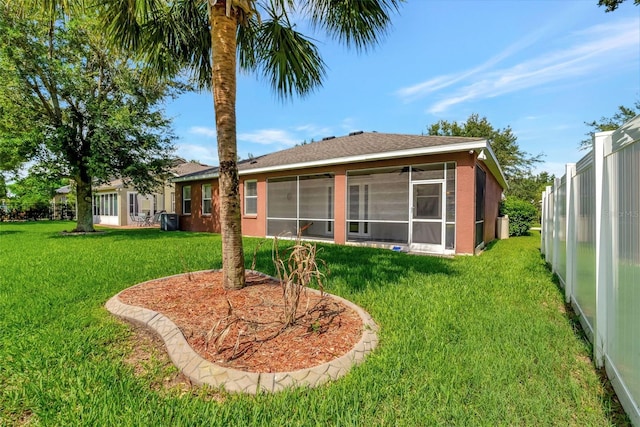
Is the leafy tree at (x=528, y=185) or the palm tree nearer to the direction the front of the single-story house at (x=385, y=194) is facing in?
the leafy tree

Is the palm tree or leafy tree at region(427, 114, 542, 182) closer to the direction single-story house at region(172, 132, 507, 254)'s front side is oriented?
the leafy tree

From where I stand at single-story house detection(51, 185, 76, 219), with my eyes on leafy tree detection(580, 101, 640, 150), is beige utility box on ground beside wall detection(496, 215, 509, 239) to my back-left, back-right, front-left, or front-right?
front-right

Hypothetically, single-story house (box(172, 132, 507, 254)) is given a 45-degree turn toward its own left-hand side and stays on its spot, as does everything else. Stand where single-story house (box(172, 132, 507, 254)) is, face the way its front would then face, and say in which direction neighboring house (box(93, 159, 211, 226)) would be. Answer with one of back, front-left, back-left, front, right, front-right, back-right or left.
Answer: front-left

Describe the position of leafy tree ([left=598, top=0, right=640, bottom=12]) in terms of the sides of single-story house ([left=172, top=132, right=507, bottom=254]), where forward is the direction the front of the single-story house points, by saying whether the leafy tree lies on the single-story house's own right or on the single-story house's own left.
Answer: on the single-story house's own right

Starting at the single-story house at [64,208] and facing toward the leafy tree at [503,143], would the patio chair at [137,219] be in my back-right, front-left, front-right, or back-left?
front-right

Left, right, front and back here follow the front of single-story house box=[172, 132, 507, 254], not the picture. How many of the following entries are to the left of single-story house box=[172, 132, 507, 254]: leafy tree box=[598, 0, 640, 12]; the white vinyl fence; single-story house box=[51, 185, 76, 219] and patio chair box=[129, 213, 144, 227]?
2

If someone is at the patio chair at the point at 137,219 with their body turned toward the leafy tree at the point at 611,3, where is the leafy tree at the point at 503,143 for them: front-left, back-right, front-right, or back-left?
front-left

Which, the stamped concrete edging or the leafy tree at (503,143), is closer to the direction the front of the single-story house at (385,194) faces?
the leafy tree

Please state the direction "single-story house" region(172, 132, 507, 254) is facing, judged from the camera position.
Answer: facing away from the viewer and to the right of the viewer
